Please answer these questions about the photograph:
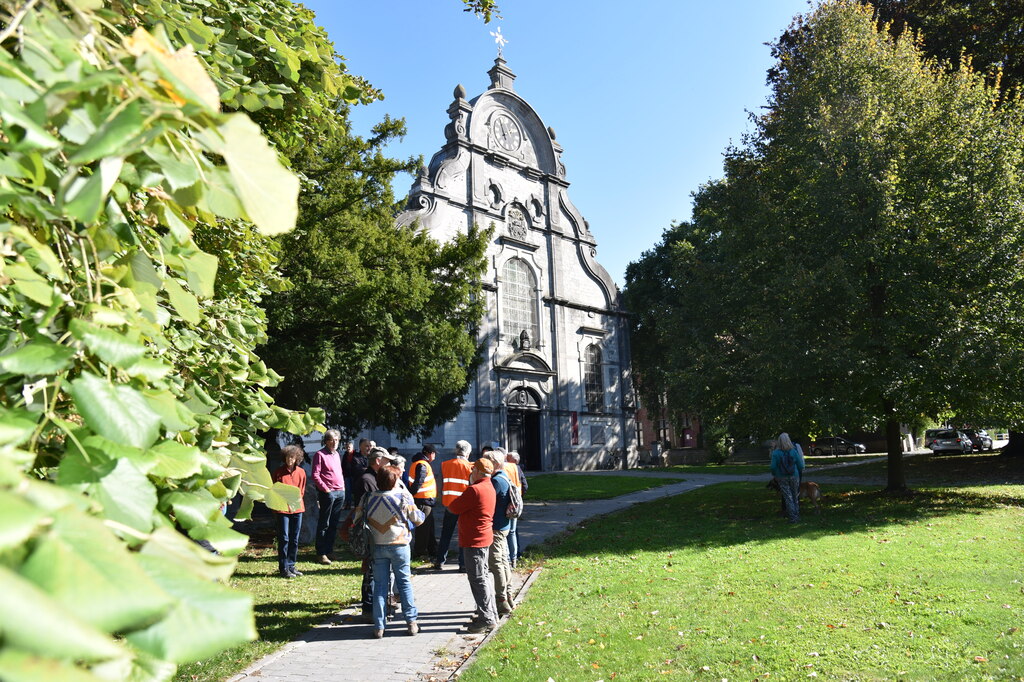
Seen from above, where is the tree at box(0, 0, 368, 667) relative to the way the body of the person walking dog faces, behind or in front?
behind

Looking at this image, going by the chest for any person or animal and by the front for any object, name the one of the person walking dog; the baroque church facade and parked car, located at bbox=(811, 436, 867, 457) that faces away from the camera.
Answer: the person walking dog

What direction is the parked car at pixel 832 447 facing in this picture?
to the viewer's right

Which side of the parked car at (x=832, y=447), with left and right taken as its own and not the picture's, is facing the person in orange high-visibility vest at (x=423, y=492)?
right

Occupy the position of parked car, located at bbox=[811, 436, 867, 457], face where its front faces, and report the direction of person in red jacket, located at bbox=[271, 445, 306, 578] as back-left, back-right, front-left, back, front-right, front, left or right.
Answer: right

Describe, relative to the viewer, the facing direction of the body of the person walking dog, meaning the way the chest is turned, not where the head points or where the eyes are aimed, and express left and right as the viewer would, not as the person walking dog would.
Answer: facing away from the viewer

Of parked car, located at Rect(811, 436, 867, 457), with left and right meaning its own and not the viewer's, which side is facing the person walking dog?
right

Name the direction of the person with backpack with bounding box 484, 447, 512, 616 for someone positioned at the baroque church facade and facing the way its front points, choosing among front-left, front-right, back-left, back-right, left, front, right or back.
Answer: front-right

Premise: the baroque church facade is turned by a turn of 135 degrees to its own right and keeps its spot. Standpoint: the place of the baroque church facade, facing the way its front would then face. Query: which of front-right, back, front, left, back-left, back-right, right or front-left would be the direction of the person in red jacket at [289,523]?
left

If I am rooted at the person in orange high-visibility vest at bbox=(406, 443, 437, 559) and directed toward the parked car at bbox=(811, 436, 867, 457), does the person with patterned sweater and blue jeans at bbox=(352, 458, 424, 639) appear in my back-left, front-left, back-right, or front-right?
back-right

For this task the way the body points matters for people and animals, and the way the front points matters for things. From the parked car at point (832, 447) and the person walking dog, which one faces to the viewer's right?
the parked car

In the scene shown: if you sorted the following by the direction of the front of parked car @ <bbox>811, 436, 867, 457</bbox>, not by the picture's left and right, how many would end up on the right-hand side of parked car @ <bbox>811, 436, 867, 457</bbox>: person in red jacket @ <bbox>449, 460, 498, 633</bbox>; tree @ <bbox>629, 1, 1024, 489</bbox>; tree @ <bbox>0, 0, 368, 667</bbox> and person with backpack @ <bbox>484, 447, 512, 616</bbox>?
4

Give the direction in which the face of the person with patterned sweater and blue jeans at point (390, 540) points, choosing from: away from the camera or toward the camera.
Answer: away from the camera

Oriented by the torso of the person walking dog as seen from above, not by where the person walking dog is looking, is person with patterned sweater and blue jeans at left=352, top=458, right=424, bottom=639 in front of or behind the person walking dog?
behind
